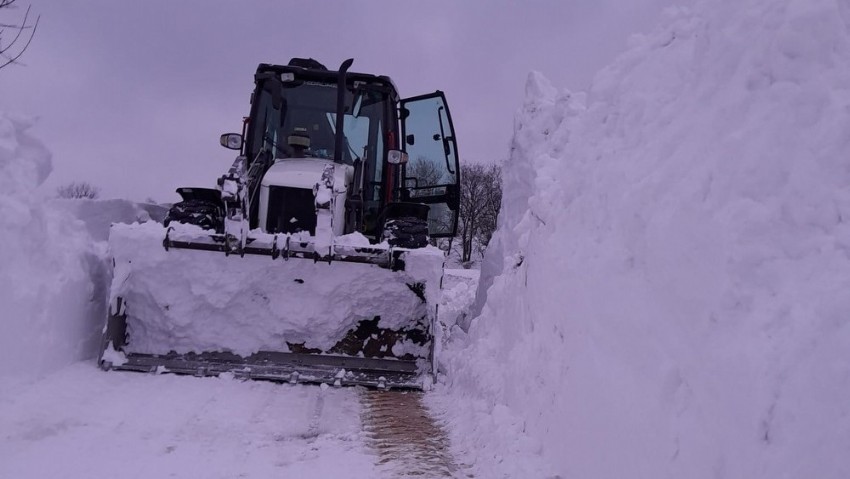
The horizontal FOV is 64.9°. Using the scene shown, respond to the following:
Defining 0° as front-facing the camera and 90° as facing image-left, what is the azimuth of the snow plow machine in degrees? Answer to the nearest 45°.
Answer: approximately 0°

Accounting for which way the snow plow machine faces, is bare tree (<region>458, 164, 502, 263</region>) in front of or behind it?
behind
